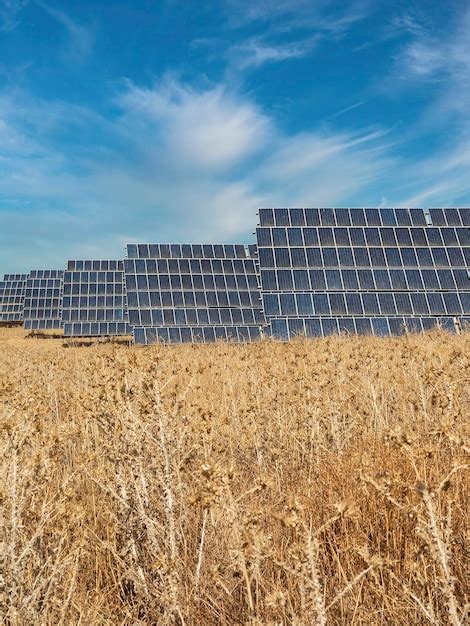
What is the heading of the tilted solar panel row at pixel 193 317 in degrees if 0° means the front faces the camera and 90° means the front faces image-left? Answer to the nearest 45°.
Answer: approximately 0°

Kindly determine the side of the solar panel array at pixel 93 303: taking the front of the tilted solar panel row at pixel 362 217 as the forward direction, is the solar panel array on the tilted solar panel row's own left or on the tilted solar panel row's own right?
on the tilted solar panel row's own right

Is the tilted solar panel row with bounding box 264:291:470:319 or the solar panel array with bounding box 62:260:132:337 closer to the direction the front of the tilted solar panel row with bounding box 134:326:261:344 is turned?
the tilted solar panel row

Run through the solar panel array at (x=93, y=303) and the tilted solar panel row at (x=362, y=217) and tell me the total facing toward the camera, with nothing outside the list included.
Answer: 2

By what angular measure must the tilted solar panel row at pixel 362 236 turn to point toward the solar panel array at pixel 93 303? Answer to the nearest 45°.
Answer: approximately 90° to its right

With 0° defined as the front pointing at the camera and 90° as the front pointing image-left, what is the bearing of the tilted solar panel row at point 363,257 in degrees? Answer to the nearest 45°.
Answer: approximately 0°
